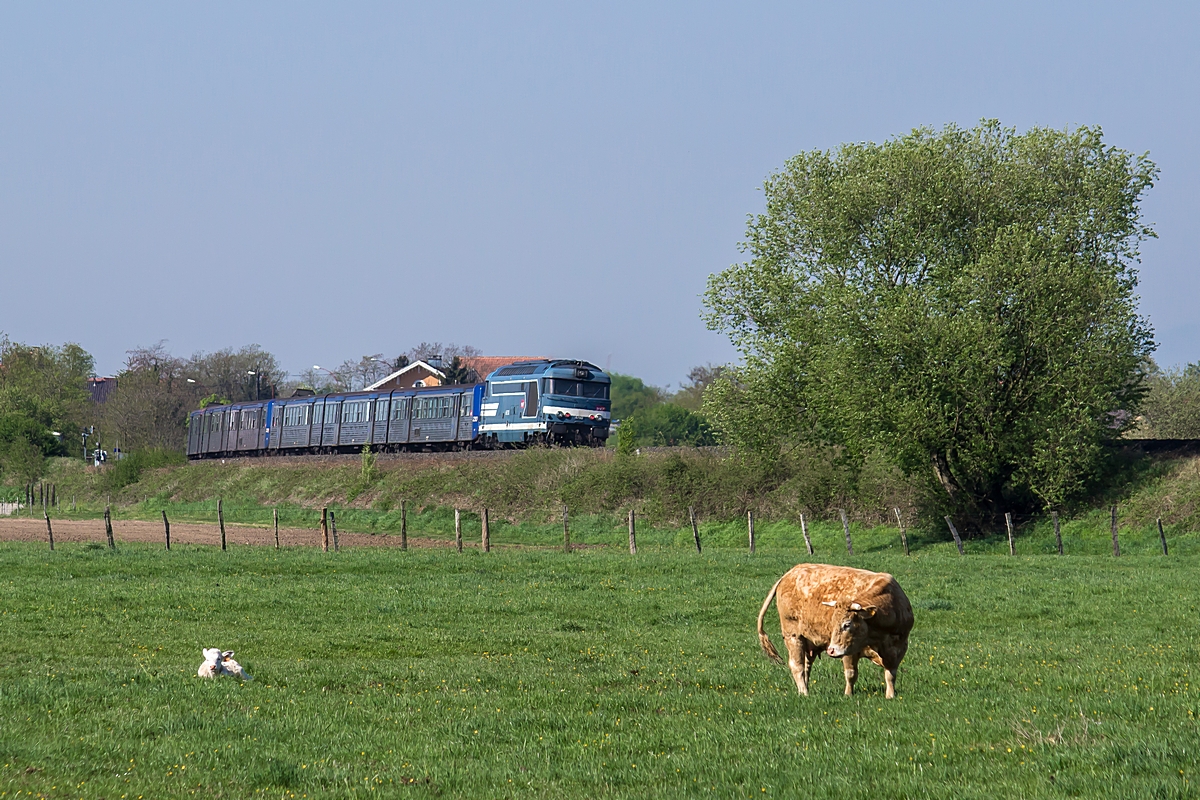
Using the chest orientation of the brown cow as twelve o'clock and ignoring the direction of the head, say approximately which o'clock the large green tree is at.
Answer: The large green tree is roughly at 8 o'clock from the brown cow.

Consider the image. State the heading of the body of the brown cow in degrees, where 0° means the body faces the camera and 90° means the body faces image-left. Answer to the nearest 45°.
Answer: approximately 315°

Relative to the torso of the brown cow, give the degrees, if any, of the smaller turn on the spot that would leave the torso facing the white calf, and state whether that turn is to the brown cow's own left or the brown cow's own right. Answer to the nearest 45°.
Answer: approximately 135° to the brown cow's own right
